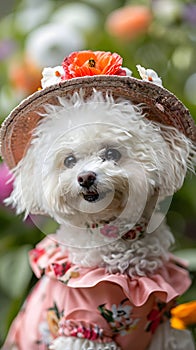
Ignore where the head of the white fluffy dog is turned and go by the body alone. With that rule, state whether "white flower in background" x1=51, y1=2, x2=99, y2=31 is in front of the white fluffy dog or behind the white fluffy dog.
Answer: behind

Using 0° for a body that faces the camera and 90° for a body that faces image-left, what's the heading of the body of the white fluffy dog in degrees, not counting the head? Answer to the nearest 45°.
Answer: approximately 0°

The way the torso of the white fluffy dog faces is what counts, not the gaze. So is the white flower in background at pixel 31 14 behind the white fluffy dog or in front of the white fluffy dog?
behind
